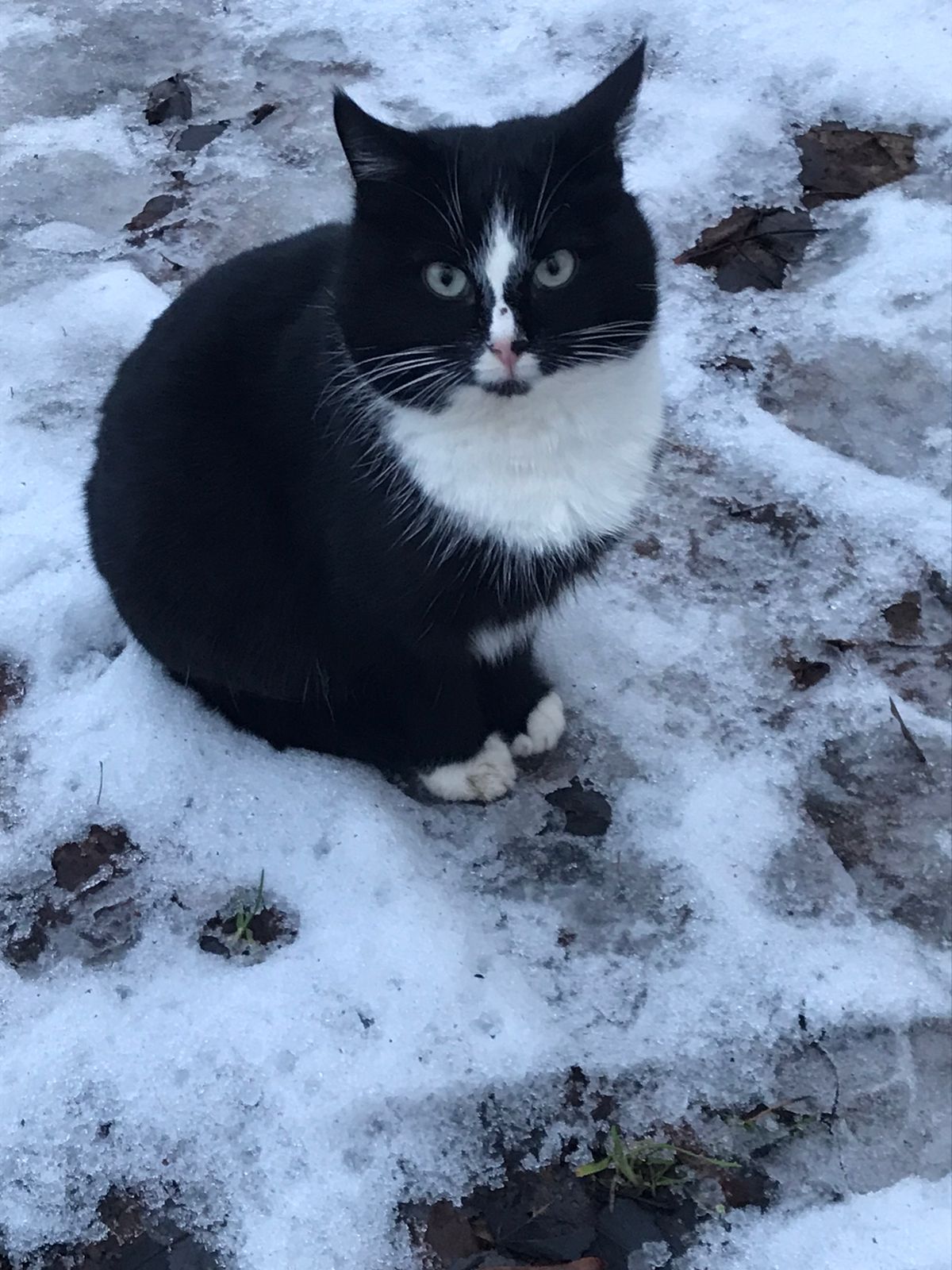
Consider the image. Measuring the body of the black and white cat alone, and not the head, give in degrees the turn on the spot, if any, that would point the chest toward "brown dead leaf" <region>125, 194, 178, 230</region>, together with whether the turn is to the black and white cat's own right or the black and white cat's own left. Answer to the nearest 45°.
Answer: approximately 135° to the black and white cat's own left

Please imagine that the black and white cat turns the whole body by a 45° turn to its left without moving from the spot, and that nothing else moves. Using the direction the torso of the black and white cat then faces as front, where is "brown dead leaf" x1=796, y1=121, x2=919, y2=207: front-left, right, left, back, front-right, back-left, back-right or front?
front-left

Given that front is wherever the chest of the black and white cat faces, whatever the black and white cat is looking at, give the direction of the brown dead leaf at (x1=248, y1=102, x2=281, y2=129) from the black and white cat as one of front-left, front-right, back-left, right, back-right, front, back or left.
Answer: back-left

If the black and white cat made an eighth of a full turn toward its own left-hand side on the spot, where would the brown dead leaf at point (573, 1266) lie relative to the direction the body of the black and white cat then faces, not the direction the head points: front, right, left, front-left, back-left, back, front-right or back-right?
right

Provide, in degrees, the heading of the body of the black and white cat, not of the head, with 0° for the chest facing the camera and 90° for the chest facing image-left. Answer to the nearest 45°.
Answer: approximately 315°
